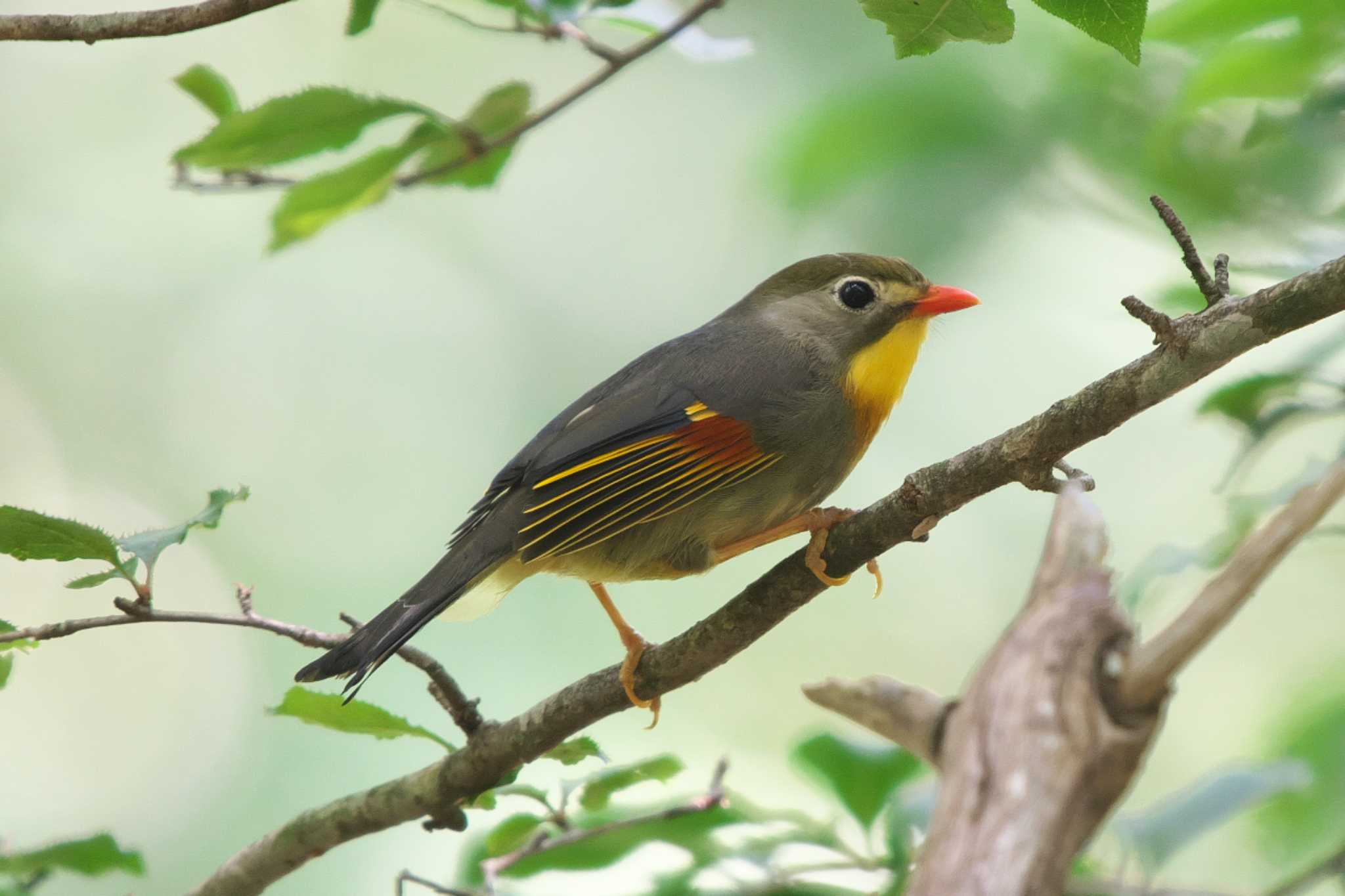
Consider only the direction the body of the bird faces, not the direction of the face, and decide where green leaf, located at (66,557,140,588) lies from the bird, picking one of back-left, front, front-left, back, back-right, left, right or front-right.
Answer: back-right

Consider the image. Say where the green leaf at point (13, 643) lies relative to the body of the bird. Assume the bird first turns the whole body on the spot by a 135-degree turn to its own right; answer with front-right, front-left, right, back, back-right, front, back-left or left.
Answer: front

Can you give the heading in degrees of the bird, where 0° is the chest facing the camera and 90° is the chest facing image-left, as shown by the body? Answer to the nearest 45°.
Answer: approximately 270°
